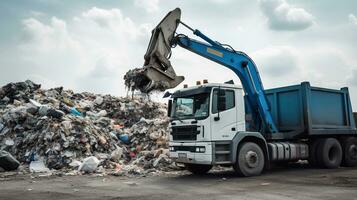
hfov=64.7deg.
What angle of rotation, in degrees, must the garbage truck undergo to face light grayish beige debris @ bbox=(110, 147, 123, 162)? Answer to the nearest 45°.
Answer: approximately 45° to its right

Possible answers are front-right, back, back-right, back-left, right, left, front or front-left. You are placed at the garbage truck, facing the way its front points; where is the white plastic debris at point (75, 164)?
front-right

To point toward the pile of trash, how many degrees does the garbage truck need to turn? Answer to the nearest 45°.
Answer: approximately 45° to its right

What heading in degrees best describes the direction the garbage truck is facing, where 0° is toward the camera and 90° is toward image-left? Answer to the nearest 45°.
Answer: approximately 45°
